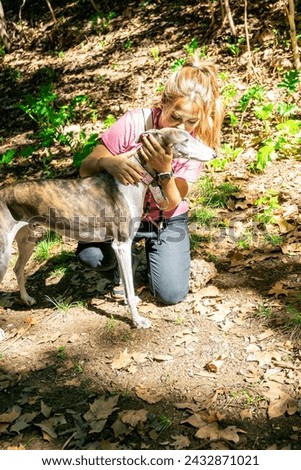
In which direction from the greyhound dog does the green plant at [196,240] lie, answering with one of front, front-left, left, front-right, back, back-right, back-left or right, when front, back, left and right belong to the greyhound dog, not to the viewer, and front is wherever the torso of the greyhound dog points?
front-left

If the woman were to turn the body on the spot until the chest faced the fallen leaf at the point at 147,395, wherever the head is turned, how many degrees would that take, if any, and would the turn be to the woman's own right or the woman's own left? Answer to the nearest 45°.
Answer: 0° — they already face it

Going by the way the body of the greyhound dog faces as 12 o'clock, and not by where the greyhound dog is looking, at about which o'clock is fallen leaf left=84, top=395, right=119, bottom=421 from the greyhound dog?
The fallen leaf is roughly at 3 o'clock from the greyhound dog.

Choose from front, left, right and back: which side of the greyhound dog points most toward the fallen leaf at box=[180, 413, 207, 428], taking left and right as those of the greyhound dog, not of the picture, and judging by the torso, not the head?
right

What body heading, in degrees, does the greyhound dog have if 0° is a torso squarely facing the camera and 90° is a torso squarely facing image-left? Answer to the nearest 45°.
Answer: approximately 270°

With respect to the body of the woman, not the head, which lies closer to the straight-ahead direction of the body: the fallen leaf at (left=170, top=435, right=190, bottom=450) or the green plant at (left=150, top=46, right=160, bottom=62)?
the fallen leaf

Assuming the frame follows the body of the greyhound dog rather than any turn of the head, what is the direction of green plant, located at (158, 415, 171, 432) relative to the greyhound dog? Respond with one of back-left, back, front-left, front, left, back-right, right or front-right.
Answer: right

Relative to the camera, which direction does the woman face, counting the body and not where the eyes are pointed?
toward the camera

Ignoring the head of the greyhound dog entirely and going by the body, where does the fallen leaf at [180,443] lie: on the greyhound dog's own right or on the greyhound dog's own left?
on the greyhound dog's own right

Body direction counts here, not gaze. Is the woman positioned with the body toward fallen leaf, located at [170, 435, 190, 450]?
yes

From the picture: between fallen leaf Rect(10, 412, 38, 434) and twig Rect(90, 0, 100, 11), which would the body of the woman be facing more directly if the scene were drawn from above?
the fallen leaf

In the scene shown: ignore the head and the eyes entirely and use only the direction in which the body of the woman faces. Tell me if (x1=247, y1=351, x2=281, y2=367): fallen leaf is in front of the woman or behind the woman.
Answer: in front
